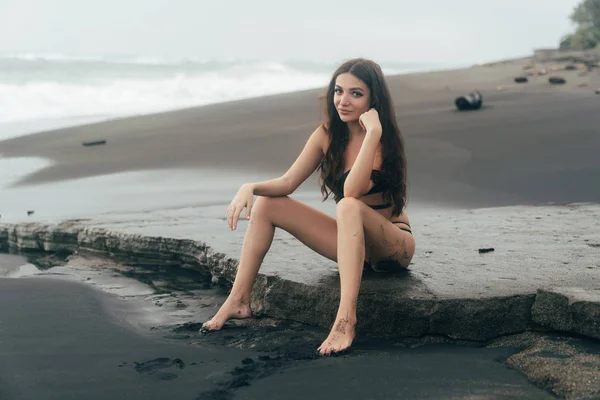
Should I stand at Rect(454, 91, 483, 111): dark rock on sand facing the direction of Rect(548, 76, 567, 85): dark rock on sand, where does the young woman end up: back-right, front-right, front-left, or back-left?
back-right

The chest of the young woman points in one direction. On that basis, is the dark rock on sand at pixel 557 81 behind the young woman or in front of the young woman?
behind

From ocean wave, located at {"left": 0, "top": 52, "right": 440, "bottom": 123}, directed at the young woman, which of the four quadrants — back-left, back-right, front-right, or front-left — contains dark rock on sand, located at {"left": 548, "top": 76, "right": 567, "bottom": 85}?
front-left

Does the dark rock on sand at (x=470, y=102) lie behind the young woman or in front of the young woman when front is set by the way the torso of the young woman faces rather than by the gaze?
behind

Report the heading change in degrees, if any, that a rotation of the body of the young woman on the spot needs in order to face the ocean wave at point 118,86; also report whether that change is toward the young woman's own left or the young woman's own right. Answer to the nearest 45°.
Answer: approximately 135° to the young woman's own right

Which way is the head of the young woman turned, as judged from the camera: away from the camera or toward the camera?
toward the camera
